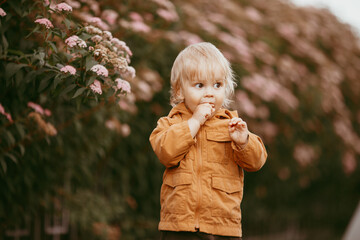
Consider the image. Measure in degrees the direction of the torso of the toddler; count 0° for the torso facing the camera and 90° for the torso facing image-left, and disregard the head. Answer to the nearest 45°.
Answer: approximately 0°

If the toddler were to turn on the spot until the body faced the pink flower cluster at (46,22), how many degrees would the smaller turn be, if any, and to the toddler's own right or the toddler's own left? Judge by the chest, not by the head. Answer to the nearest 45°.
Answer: approximately 90° to the toddler's own right

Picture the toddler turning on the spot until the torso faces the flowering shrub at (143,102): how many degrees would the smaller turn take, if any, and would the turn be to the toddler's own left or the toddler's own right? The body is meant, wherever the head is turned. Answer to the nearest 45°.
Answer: approximately 180°
